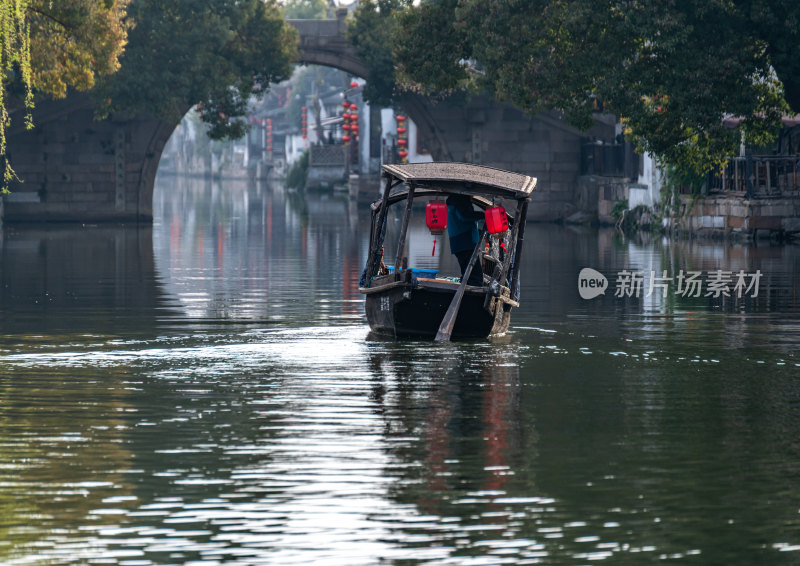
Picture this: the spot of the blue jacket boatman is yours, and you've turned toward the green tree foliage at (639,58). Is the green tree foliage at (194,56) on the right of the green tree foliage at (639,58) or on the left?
left

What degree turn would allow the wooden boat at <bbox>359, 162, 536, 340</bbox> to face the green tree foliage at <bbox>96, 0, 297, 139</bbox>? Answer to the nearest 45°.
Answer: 0° — it already faces it

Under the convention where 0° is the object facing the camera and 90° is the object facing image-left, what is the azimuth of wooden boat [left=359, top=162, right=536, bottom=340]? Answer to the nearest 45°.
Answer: approximately 180°

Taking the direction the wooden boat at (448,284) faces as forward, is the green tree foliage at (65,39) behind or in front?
in front

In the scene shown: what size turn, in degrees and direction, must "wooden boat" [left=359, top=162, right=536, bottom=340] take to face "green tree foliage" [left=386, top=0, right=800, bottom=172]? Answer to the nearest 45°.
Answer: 0° — it already faces it

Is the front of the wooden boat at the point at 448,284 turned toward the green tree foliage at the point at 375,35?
yes

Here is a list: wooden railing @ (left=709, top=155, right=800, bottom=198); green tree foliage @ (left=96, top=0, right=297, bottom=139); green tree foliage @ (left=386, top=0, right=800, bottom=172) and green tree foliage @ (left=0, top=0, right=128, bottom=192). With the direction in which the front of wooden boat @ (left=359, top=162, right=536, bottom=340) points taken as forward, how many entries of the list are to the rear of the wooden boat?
0

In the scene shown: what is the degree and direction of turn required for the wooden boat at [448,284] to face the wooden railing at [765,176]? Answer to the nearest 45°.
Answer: approximately 45° to its right

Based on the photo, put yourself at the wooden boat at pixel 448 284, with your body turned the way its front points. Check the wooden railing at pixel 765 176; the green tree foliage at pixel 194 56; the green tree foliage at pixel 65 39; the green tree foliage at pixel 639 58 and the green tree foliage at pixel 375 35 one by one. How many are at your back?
0
